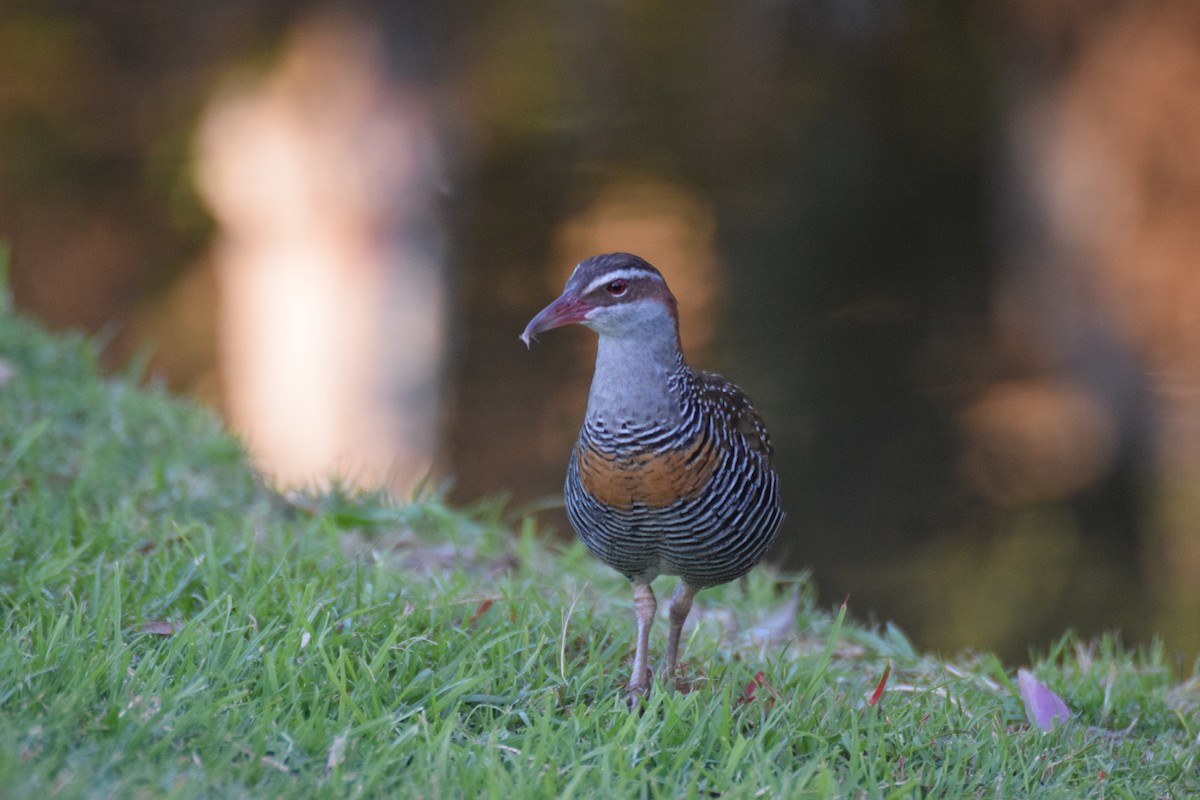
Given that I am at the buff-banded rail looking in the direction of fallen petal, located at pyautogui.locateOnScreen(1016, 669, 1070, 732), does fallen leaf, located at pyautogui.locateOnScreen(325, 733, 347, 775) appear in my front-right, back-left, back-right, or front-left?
back-right

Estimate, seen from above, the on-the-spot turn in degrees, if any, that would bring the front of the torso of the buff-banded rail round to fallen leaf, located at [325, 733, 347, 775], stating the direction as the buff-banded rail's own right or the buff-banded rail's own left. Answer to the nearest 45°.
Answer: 0° — it already faces it

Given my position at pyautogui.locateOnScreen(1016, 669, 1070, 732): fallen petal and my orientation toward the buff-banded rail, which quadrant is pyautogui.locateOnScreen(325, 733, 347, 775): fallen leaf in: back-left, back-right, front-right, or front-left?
front-left

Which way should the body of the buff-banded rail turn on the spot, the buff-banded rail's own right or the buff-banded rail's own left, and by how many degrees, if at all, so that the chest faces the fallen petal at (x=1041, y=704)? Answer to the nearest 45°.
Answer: approximately 135° to the buff-banded rail's own left
